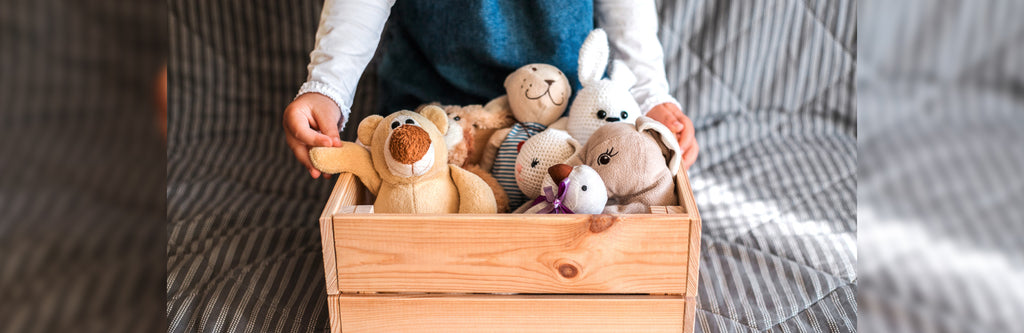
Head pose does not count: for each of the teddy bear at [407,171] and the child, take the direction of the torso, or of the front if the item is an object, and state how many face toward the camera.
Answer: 2
